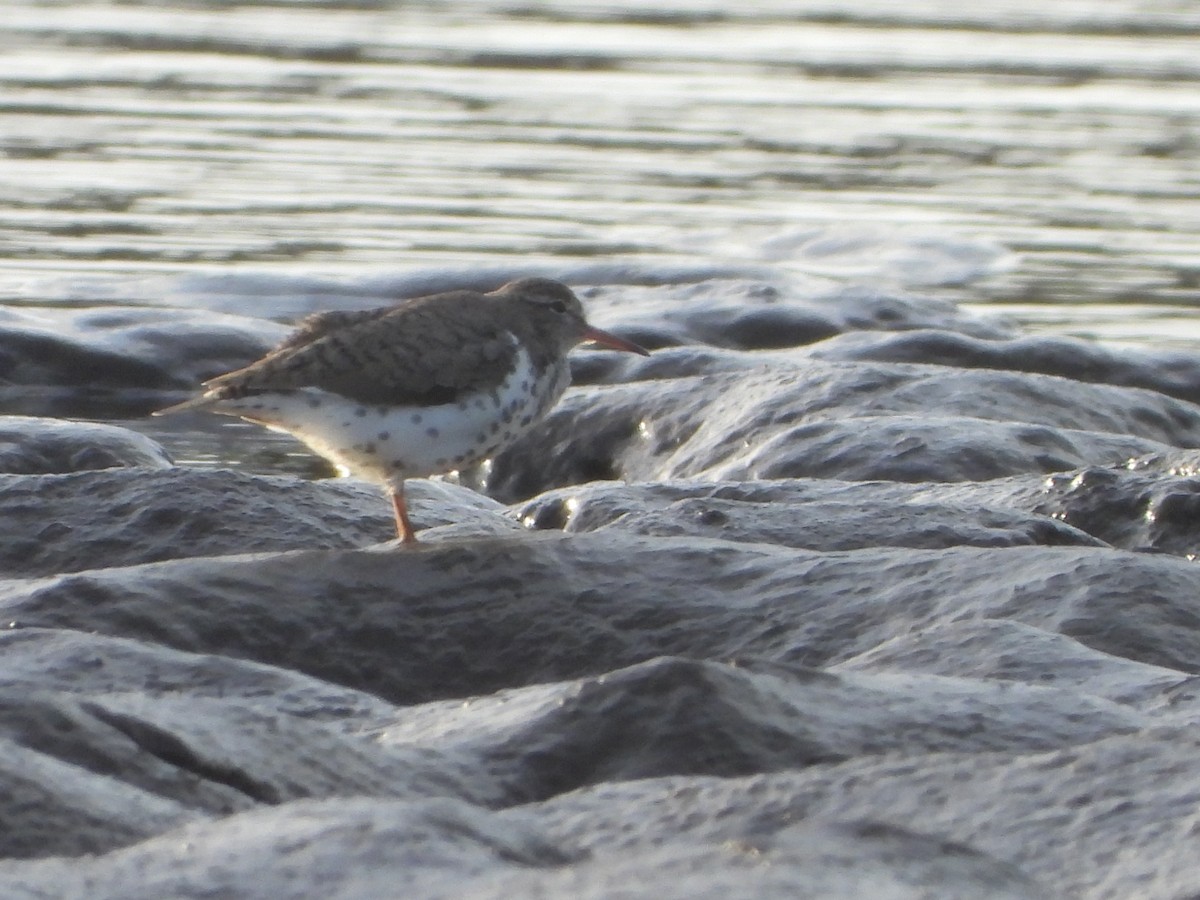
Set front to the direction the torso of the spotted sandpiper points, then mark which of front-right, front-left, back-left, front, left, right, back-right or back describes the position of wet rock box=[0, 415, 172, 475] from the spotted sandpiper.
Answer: back-left

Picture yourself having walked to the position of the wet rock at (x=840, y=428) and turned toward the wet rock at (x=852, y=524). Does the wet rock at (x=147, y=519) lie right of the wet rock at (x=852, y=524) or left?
right

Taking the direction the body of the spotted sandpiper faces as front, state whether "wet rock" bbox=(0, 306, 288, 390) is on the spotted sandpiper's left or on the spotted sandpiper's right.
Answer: on the spotted sandpiper's left

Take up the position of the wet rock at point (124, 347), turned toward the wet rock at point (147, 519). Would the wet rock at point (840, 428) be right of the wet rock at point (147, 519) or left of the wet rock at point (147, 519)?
left

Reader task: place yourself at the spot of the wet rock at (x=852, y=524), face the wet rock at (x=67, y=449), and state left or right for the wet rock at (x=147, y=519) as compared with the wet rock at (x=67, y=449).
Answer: left

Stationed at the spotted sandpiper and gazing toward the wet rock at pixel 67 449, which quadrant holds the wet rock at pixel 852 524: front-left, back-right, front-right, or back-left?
back-right

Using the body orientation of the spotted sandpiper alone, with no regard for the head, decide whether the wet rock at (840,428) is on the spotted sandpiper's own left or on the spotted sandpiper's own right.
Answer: on the spotted sandpiper's own left

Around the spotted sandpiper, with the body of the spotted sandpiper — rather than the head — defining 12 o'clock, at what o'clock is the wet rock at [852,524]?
The wet rock is roughly at 1 o'clock from the spotted sandpiper.

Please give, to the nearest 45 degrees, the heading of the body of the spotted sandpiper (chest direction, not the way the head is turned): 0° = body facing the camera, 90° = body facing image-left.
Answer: approximately 270°
